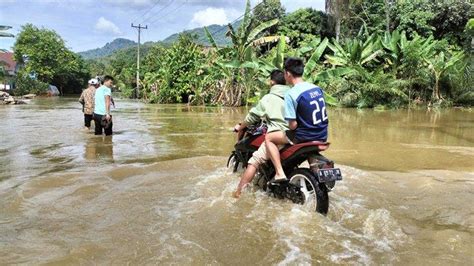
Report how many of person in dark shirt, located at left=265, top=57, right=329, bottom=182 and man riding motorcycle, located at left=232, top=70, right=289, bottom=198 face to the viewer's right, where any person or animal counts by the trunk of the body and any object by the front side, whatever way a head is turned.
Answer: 0

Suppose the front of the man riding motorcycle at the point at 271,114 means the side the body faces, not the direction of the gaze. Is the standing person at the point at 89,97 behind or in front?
in front

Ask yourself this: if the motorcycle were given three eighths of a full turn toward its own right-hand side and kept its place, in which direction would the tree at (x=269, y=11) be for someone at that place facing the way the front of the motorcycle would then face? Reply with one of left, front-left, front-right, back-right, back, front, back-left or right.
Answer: left

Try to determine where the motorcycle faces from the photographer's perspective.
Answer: facing away from the viewer and to the left of the viewer

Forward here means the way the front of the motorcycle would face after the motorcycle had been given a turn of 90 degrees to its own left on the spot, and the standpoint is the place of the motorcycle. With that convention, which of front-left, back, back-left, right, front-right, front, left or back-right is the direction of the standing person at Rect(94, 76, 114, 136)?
right

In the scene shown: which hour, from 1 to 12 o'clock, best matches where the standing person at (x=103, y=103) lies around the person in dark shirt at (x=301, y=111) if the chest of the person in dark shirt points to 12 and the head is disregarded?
The standing person is roughly at 12 o'clock from the person in dark shirt.

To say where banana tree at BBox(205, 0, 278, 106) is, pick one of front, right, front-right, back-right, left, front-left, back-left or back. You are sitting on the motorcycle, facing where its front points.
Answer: front-right

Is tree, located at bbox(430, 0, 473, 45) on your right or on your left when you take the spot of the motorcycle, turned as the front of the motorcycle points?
on your right

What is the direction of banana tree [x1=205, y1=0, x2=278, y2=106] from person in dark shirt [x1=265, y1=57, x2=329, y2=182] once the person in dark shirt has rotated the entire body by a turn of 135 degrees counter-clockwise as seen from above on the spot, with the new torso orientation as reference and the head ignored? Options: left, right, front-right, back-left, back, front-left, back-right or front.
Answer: back

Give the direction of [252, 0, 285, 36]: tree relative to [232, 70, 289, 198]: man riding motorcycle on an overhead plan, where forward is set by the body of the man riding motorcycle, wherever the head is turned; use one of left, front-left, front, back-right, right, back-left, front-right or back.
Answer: front-right

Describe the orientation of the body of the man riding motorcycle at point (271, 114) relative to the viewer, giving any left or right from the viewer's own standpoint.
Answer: facing away from the viewer and to the left of the viewer

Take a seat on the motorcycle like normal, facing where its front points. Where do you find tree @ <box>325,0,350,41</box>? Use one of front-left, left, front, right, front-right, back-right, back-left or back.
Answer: front-right

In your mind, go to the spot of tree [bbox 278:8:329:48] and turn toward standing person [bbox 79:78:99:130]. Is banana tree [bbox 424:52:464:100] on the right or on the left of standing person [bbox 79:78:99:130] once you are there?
left

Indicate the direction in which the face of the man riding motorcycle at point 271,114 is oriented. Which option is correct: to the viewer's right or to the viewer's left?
to the viewer's left

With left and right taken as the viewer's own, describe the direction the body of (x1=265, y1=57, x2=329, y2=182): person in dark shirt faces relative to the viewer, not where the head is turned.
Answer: facing away from the viewer and to the left of the viewer
